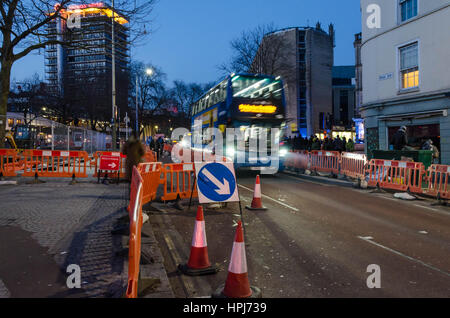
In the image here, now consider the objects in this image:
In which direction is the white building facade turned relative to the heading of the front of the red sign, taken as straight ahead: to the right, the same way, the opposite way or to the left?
to the right

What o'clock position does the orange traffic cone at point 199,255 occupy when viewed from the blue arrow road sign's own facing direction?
The orange traffic cone is roughly at 12 o'clock from the blue arrow road sign.

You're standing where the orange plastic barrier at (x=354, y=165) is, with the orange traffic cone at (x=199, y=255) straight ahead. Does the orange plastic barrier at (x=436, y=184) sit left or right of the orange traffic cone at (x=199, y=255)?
left

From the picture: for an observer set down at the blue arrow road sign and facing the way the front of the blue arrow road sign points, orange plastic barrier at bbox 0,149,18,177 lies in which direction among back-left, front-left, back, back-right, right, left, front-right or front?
back-right

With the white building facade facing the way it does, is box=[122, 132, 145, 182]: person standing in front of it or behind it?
in front

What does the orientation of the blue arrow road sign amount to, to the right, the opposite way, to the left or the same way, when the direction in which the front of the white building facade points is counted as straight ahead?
to the left

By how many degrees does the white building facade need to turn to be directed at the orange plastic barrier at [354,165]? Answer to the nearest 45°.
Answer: approximately 45° to its left

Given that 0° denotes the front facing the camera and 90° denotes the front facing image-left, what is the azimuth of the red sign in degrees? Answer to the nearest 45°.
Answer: approximately 0°

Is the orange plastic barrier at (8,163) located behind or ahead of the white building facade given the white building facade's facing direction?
ahead

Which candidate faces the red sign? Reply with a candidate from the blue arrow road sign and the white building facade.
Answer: the white building facade

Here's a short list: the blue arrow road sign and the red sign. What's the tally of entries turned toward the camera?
2

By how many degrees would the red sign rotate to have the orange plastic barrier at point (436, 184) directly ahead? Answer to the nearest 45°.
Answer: approximately 45° to its left
